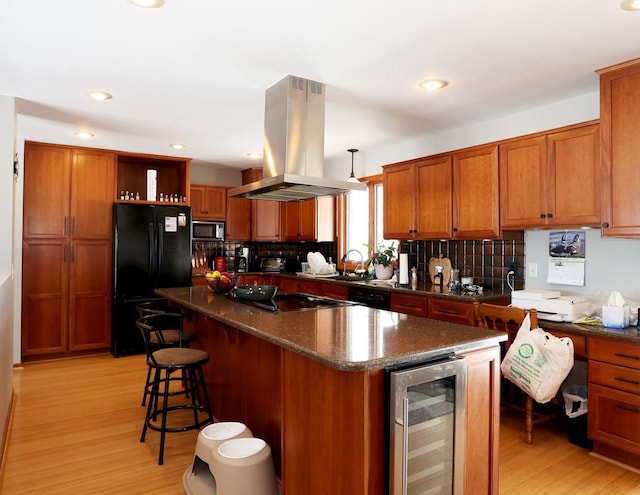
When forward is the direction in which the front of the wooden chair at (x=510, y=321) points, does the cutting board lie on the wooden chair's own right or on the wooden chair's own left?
on the wooden chair's own left

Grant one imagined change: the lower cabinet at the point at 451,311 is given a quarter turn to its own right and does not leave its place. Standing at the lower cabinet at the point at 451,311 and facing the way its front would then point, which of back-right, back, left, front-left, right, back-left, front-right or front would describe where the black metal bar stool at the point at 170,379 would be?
left

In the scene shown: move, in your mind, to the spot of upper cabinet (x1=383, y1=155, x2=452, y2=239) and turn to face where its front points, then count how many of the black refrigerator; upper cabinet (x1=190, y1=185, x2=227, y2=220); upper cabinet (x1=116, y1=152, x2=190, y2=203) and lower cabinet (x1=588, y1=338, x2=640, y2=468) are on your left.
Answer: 1

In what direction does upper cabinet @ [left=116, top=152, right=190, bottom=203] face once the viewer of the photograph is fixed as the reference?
facing the viewer

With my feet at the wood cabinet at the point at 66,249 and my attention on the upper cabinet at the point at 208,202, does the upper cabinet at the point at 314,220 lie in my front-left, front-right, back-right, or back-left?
front-right

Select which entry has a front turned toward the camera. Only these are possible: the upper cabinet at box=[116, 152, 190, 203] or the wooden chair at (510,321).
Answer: the upper cabinet

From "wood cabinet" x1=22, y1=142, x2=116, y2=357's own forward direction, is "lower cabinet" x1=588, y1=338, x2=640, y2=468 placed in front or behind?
in front

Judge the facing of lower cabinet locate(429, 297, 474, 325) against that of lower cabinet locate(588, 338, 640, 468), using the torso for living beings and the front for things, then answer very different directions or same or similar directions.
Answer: same or similar directions

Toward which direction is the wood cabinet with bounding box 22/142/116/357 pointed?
toward the camera

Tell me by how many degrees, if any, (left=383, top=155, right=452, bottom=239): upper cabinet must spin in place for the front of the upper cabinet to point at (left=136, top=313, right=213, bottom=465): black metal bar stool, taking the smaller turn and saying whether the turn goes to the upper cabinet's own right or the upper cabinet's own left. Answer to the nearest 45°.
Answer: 0° — it already faces it

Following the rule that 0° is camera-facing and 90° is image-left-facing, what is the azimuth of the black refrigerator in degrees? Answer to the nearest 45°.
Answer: approximately 315°

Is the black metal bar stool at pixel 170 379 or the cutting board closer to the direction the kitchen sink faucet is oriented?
the black metal bar stool

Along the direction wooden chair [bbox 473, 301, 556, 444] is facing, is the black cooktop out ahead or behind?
behind

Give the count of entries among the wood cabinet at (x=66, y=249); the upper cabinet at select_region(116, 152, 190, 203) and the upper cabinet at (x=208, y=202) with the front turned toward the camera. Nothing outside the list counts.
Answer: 3

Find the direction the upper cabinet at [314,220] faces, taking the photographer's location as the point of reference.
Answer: facing the viewer and to the left of the viewer

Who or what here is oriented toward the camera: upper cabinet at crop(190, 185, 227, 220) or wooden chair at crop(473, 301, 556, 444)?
the upper cabinet

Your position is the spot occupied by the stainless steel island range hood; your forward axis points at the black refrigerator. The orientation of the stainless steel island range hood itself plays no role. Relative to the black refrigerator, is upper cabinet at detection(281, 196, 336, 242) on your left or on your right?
right

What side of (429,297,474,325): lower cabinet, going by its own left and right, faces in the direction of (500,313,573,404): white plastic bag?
left
